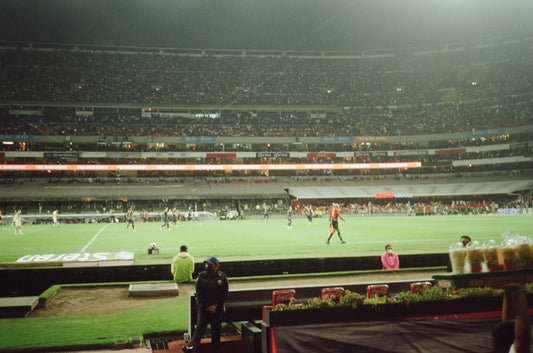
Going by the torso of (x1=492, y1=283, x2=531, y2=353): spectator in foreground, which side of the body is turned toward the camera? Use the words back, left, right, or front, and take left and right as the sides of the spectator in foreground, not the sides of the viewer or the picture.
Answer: back

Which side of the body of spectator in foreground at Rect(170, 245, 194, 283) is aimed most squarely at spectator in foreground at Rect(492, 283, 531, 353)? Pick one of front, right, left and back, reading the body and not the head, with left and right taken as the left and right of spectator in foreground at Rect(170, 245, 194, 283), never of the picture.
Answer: back

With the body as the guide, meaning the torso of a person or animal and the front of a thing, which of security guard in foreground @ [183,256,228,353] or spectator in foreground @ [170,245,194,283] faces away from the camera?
spectator in foreground @ [170,245,194,283]

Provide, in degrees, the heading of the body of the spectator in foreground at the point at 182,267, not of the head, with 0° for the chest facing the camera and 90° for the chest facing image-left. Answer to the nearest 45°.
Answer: approximately 180°

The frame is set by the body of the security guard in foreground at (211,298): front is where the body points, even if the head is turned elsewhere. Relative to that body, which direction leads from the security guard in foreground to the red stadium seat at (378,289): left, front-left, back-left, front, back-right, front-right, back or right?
left

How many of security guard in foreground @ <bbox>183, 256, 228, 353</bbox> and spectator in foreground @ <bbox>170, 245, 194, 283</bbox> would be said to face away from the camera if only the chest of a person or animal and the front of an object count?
1

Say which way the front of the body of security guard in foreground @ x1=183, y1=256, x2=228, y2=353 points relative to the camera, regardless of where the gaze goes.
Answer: toward the camera

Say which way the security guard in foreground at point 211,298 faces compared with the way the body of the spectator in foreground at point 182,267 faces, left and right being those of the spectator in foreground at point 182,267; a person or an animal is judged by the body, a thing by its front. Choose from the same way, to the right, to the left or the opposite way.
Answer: the opposite way

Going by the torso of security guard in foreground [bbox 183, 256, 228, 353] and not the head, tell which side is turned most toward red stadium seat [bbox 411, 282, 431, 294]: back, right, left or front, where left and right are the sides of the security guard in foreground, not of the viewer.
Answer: left

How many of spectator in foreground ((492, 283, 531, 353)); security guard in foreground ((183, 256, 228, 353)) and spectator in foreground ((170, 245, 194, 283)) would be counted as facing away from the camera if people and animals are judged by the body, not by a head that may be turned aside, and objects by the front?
2

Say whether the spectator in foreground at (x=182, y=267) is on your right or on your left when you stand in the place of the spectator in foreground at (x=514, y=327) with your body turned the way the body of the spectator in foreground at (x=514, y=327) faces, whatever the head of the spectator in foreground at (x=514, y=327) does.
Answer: on your left

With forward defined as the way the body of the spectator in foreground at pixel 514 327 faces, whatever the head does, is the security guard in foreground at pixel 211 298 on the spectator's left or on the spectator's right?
on the spectator's left

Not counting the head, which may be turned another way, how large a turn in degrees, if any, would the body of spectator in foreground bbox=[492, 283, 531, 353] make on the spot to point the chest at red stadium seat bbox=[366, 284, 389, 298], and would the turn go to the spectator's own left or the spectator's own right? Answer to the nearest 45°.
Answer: approximately 45° to the spectator's own left
